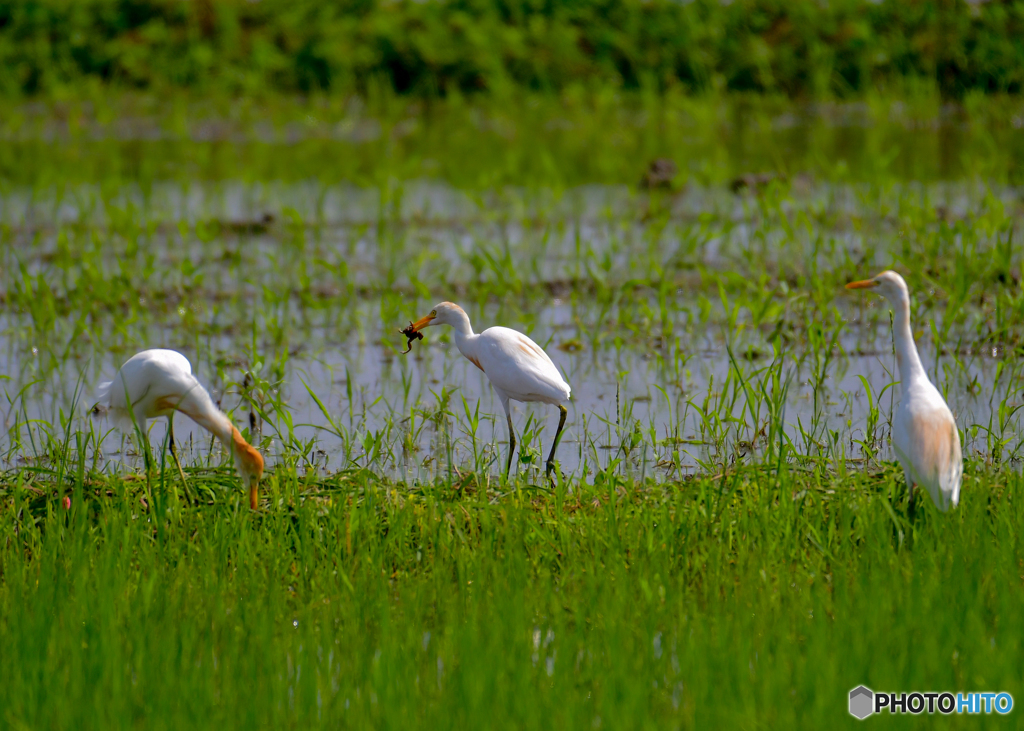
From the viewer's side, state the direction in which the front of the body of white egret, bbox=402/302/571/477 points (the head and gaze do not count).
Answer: to the viewer's left

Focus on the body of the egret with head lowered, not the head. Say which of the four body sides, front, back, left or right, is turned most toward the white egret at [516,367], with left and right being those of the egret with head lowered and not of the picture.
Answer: front

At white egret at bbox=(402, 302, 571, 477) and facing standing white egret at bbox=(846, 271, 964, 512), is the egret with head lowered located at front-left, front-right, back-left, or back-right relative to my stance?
back-right

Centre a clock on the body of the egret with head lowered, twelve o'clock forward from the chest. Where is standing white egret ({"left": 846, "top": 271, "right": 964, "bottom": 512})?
The standing white egret is roughly at 1 o'clock from the egret with head lowered.

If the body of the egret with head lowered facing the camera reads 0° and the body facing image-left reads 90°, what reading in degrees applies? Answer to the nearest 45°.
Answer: approximately 270°

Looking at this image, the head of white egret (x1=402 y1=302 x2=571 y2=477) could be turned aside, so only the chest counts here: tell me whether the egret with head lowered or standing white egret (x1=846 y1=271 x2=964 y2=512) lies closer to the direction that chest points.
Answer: the egret with head lowered

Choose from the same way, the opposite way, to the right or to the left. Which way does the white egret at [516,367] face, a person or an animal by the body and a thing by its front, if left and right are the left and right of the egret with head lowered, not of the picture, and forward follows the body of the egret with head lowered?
the opposite way

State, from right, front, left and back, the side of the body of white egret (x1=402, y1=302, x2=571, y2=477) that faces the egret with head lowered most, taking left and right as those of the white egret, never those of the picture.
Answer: front

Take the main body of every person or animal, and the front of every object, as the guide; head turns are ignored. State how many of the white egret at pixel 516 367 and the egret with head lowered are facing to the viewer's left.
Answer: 1

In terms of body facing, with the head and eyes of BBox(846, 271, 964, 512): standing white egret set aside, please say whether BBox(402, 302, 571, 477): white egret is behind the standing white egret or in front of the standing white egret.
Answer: in front
